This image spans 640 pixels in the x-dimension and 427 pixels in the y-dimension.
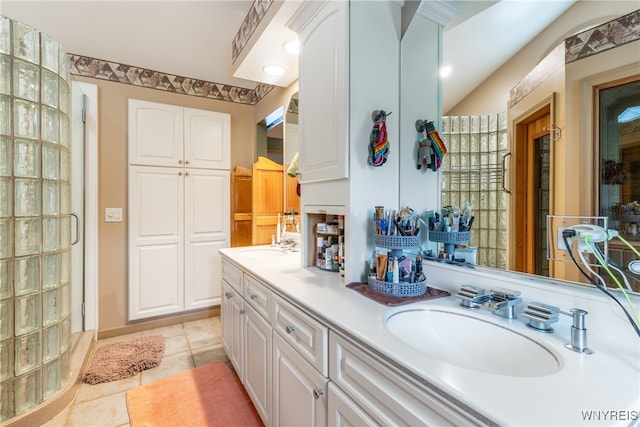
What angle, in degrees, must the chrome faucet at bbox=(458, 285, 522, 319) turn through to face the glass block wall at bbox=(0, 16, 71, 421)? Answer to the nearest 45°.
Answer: approximately 45° to its right

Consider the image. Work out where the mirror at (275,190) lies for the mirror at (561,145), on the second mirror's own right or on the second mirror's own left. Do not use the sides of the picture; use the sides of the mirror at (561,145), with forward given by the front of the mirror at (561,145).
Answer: on the second mirror's own right

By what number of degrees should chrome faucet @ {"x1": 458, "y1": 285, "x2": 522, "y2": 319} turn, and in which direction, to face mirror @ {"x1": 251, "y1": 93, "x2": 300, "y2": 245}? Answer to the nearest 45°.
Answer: approximately 90° to its right

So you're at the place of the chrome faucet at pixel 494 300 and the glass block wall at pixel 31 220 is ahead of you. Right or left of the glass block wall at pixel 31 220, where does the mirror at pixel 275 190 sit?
right

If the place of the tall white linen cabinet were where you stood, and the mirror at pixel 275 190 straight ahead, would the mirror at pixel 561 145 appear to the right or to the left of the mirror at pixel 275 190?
right

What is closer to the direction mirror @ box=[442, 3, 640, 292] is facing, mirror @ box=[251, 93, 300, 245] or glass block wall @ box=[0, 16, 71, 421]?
the glass block wall

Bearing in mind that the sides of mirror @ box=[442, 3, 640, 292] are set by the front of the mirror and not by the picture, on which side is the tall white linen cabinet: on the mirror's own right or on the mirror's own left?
on the mirror's own right

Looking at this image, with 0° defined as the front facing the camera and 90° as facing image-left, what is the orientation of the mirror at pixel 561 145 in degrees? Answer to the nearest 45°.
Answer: approximately 45°

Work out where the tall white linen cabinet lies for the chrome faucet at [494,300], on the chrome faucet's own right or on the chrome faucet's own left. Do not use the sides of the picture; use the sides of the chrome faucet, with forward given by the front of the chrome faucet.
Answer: on the chrome faucet's own right
